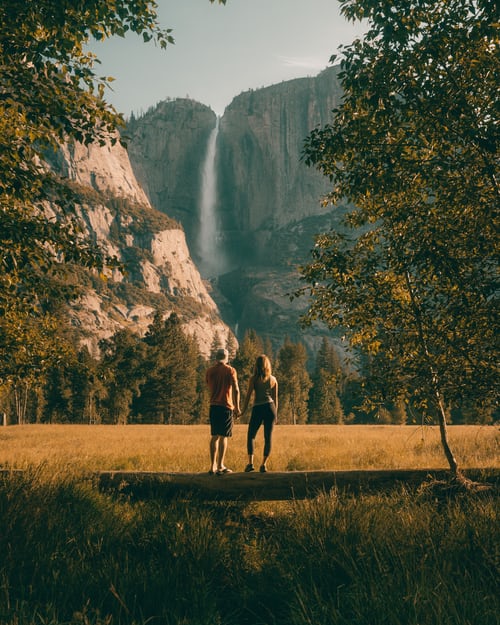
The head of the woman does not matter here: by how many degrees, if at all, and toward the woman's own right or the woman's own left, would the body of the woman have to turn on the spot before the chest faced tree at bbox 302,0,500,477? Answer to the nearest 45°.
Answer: approximately 135° to the woman's own right

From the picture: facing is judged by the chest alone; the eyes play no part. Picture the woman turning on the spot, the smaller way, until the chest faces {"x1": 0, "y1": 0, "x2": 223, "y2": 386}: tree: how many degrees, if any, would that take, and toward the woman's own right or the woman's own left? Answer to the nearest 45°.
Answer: approximately 135° to the woman's own left

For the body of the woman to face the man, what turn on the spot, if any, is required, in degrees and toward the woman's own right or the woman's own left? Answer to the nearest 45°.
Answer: approximately 135° to the woman's own left

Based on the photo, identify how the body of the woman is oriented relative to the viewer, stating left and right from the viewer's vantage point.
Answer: facing away from the viewer
